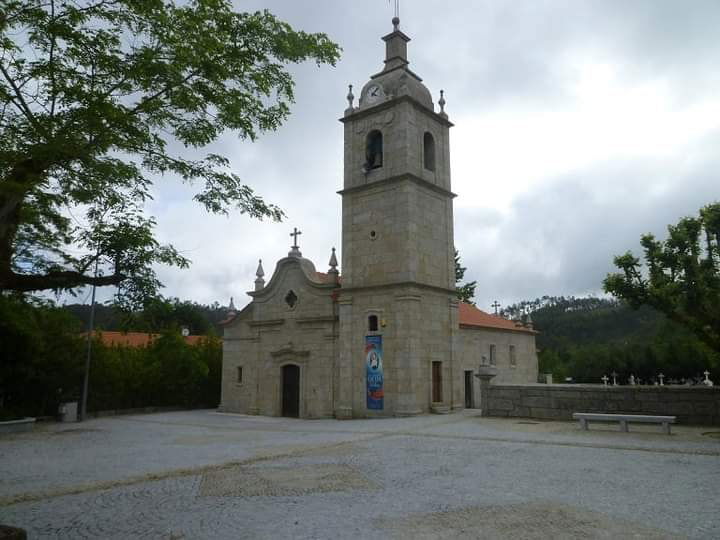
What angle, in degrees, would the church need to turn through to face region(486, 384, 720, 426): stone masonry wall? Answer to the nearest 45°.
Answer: approximately 90° to its left

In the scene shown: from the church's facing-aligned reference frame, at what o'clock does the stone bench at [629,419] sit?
The stone bench is roughly at 9 o'clock from the church.

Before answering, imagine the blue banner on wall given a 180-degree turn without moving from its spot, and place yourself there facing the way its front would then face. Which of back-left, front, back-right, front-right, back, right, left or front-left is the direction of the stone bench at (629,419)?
right

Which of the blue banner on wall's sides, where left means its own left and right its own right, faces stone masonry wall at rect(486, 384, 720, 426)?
left

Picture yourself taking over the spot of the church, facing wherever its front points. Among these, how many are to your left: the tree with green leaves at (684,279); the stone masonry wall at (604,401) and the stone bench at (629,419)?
3

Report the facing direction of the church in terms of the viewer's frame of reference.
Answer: facing the viewer and to the left of the viewer

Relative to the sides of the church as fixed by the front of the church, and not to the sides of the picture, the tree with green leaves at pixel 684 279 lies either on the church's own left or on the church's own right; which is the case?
on the church's own left

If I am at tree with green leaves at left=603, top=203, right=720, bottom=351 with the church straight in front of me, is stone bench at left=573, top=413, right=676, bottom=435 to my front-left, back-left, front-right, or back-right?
front-left
